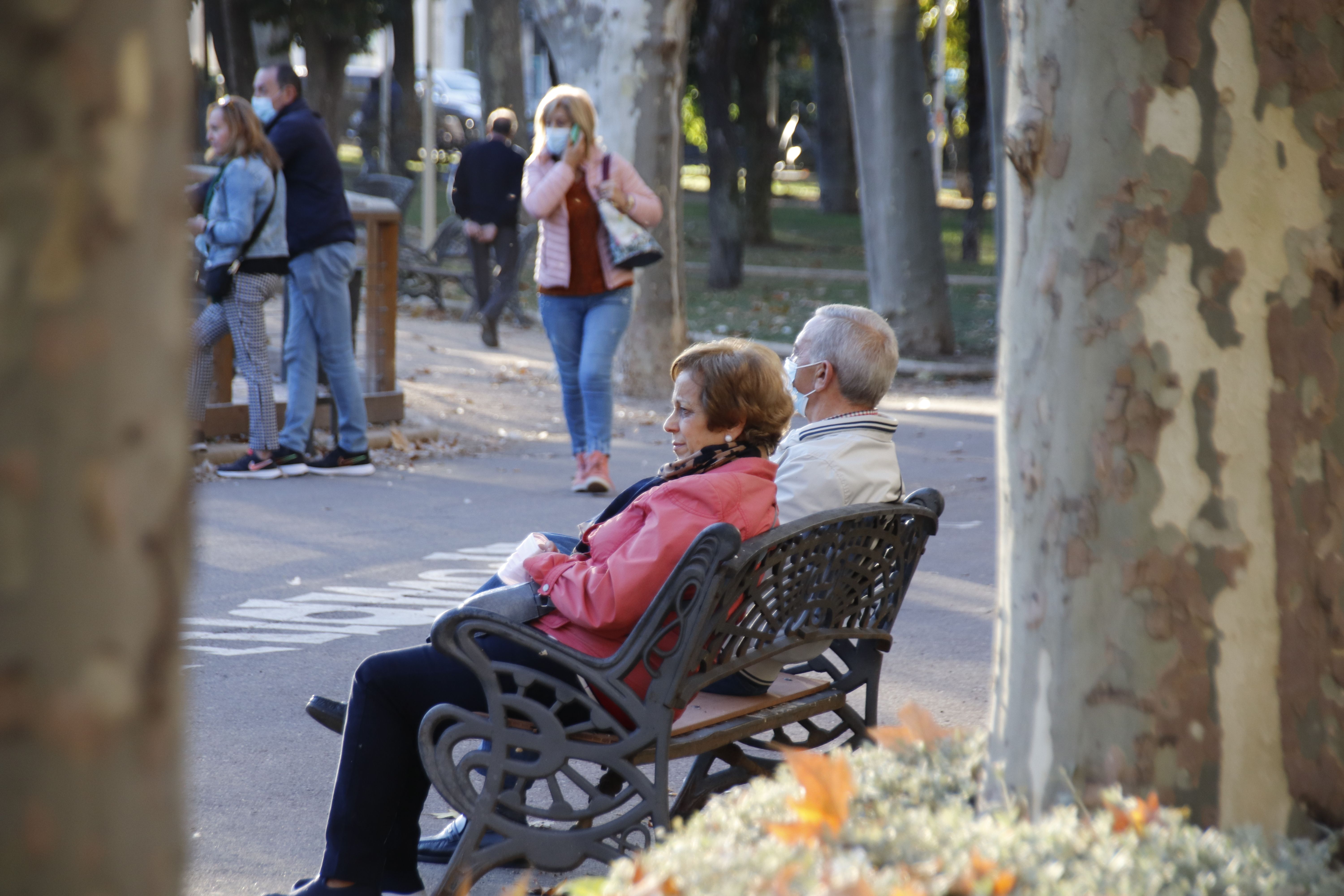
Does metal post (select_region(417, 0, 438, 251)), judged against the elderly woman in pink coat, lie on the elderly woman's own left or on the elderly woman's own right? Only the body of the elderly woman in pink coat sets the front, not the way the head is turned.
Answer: on the elderly woman's own right

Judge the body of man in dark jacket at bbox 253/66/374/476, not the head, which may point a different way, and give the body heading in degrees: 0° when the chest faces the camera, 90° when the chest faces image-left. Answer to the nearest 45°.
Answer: approximately 90°

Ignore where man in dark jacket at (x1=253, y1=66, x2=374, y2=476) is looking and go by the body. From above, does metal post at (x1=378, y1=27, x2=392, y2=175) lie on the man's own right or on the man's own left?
on the man's own right

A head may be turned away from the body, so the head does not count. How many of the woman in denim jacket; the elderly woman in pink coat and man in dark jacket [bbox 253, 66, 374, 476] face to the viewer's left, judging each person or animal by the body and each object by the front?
3

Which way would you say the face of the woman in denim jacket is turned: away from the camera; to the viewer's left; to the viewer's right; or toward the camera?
to the viewer's left

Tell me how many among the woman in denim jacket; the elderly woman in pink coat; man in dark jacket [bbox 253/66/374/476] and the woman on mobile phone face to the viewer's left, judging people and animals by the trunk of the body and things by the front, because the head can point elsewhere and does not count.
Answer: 3

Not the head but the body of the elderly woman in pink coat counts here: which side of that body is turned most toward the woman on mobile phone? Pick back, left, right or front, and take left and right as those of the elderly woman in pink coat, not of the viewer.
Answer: right

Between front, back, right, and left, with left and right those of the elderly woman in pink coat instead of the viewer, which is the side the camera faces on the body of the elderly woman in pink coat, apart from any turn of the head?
left

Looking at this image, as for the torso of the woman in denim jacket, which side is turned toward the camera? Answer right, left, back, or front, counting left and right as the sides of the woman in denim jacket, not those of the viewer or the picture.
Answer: left

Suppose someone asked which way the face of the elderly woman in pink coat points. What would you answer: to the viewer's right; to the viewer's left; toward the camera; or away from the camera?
to the viewer's left

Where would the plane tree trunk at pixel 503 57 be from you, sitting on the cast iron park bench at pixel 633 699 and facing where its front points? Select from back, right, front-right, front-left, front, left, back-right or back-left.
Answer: front-right

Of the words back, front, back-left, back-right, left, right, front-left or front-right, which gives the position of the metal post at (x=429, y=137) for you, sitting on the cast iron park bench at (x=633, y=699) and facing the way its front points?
front-right

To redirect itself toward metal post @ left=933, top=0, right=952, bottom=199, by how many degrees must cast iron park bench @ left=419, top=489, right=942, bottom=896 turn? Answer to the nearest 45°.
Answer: approximately 45° to its right

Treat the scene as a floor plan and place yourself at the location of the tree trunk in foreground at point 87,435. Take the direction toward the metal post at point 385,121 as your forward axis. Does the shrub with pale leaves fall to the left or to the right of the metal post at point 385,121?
right

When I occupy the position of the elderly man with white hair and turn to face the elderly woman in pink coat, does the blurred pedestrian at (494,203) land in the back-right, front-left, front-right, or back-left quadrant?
back-right

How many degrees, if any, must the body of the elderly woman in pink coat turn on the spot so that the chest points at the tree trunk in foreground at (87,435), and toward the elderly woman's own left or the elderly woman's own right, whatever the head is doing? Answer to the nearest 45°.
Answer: approximately 90° to the elderly woman's own left

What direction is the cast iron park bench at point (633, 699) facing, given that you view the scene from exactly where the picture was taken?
facing away from the viewer and to the left of the viewer

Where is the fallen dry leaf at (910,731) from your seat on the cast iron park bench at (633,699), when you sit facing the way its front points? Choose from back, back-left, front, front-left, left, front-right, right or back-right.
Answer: back
